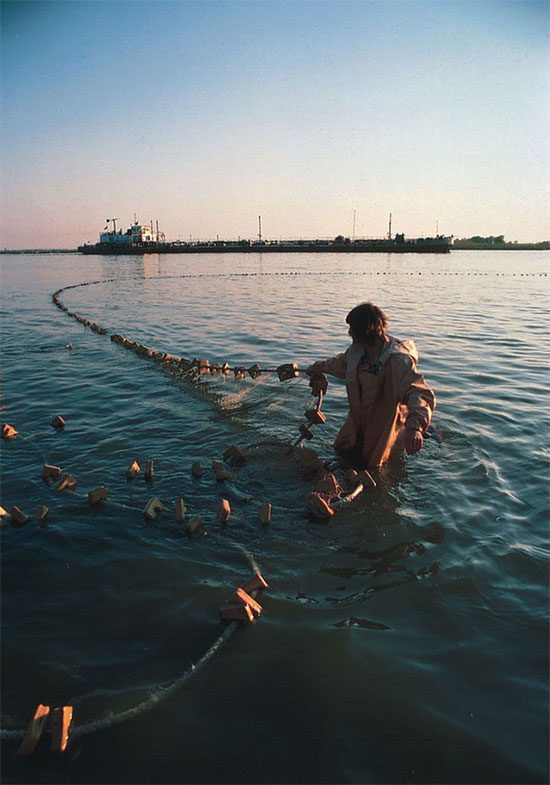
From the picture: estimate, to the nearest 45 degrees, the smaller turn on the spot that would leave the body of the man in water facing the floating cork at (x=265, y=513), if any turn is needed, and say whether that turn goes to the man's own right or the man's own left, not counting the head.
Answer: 0° — they already face it

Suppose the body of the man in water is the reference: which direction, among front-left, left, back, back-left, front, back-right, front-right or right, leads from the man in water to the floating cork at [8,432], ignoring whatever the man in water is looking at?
front-right

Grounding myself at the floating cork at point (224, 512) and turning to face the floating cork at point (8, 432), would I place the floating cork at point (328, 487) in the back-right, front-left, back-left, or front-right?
back-right

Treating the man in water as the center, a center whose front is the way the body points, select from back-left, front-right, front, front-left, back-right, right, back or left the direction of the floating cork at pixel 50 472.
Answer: front-right

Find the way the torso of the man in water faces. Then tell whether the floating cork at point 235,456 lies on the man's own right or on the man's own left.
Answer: on the man's own right

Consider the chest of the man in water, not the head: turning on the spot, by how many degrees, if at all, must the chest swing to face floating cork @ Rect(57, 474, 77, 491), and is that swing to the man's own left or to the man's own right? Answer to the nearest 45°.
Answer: approximately 45° to the man's own right

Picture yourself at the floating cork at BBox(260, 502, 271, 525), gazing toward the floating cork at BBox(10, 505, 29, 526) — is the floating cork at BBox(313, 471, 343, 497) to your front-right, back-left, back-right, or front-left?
back-right

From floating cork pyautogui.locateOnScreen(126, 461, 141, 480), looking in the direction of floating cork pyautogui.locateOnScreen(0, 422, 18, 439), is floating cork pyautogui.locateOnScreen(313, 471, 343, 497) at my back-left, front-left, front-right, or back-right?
back-right

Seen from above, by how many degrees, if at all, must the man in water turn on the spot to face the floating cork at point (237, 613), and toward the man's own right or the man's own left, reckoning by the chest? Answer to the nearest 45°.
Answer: approximately 45° to the man's own left

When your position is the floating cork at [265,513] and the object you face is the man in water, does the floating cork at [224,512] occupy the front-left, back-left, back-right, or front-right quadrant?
back-left

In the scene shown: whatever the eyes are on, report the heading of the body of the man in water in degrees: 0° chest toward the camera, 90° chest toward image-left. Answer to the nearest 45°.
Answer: approximately 45°

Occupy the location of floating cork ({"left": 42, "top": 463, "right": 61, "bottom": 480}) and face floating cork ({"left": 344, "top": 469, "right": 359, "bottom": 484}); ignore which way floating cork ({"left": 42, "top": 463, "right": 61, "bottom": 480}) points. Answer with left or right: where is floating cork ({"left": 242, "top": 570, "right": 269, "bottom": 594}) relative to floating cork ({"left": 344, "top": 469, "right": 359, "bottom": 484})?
right
